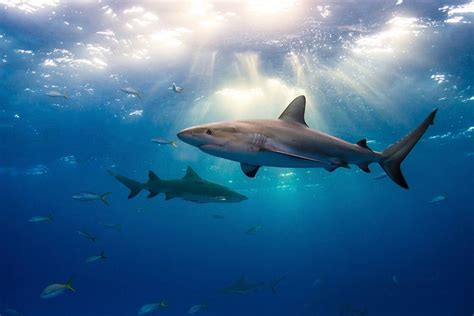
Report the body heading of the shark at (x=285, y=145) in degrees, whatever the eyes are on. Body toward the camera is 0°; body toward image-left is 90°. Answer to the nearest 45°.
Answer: approximately 90°

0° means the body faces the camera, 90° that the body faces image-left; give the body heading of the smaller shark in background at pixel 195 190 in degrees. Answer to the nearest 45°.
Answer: approximately 270°

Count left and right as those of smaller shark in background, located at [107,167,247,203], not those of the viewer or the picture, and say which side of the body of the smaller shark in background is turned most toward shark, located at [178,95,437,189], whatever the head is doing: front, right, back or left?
right

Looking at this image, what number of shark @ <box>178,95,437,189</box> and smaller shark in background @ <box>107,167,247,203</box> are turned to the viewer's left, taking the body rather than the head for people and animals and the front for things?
1

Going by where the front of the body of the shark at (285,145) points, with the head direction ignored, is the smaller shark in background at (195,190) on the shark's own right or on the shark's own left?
on the shark's own right

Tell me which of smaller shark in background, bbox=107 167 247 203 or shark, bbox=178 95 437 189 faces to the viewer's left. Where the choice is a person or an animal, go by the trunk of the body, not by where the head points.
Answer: the shark

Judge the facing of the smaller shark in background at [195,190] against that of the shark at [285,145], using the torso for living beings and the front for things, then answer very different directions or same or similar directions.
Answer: very different directions
